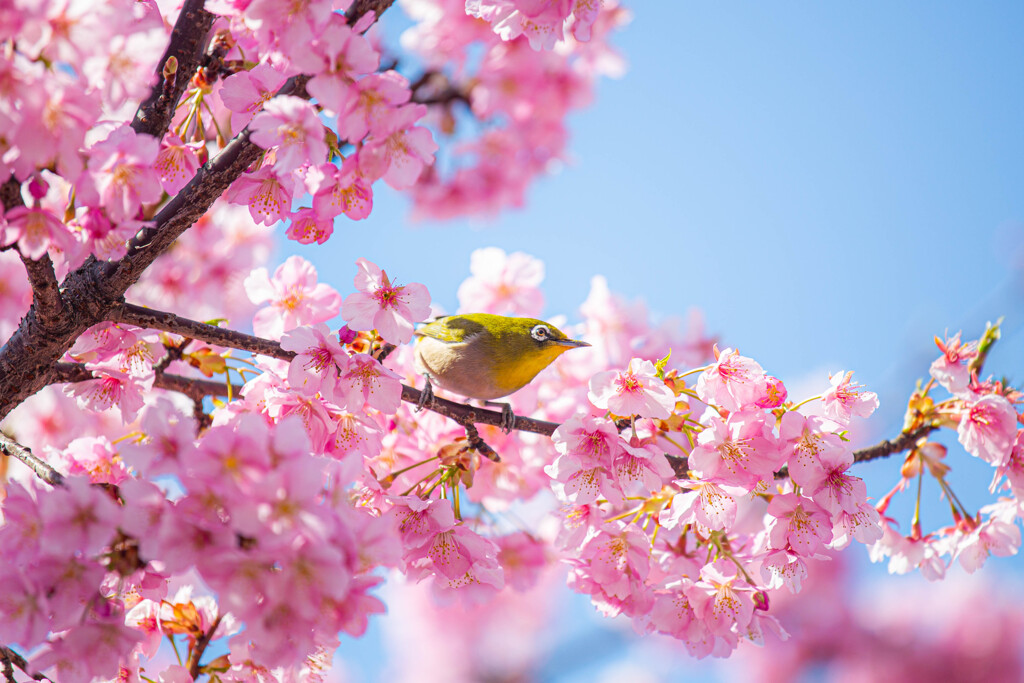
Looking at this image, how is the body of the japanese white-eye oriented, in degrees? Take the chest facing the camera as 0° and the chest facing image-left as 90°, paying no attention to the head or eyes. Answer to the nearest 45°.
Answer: approximately 270°
